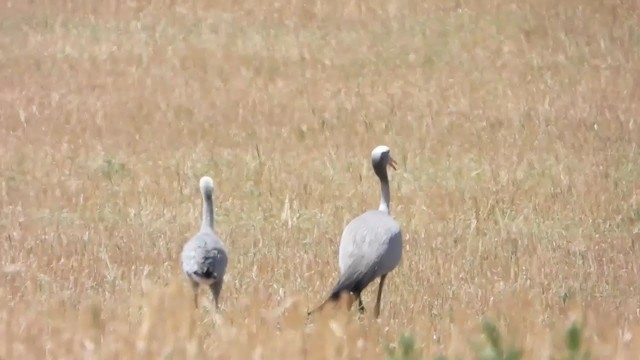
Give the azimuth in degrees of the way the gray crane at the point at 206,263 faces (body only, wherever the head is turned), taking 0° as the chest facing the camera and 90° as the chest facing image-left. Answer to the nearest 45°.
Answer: approximately 180°
